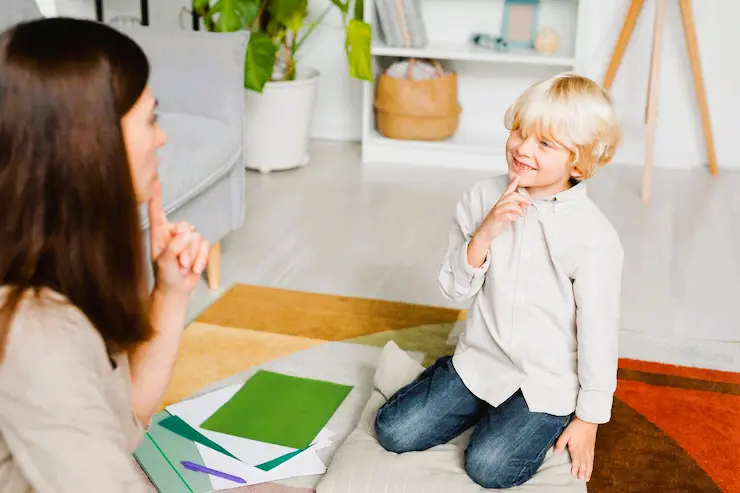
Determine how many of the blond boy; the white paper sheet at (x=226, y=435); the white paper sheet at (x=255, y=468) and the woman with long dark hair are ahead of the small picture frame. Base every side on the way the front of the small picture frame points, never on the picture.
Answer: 4

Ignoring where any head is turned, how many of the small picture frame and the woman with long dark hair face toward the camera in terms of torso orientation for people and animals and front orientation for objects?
1

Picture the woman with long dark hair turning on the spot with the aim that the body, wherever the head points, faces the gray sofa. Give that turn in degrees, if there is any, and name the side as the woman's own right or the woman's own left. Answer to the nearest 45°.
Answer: approximately 45° to the woman's own left

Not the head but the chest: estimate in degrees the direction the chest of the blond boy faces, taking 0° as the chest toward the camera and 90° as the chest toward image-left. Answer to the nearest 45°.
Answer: approximately 45°

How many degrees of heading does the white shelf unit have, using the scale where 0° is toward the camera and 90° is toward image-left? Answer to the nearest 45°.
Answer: approximately 0°

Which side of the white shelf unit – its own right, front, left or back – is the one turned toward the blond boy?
front

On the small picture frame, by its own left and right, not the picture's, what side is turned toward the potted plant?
right

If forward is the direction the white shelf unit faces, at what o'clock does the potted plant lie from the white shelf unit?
The potted plant is roughly at 2 o'clock from the white shelf unit.

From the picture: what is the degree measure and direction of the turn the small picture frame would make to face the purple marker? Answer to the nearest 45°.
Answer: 0° — it already faces it

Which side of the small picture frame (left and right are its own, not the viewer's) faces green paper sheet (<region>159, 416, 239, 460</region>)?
front

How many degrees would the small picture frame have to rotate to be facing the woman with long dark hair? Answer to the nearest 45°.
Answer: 0° — it already faces them

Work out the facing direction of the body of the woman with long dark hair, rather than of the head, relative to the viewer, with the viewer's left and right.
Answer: facing away from the viewer and to the right of the viewer

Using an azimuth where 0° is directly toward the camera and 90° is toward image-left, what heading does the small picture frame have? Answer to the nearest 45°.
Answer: approximately 0°
